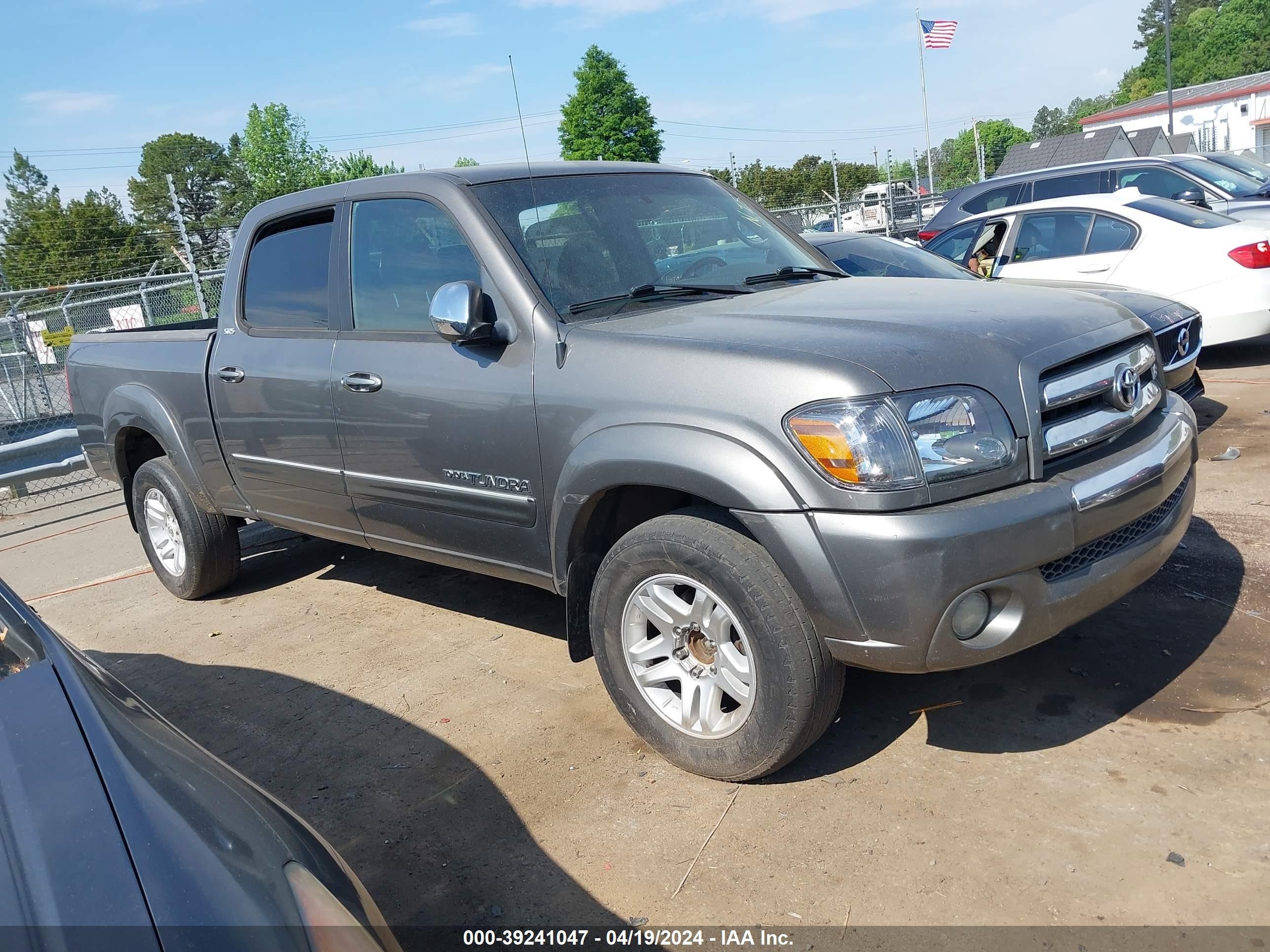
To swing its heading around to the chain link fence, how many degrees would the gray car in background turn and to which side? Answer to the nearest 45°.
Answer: approximately 135° to its right

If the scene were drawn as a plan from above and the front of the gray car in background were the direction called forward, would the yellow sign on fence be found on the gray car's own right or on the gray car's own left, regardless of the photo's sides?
on the gray car's own right

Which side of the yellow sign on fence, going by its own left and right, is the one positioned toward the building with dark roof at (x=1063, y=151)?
left

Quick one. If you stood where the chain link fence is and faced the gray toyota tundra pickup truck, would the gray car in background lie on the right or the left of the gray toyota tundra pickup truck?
left

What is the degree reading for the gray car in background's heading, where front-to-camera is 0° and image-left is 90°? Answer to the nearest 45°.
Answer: approximately 315°

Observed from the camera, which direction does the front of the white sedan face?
facing away from the viewer and to the left of the viewer

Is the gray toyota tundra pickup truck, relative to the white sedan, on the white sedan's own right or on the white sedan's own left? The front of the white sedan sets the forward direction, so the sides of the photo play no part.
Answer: on the white sedan's own left

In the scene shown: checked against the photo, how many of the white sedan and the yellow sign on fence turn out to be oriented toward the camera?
1

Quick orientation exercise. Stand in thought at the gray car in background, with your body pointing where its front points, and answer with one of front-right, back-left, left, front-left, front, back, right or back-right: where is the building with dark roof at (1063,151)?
back-left
